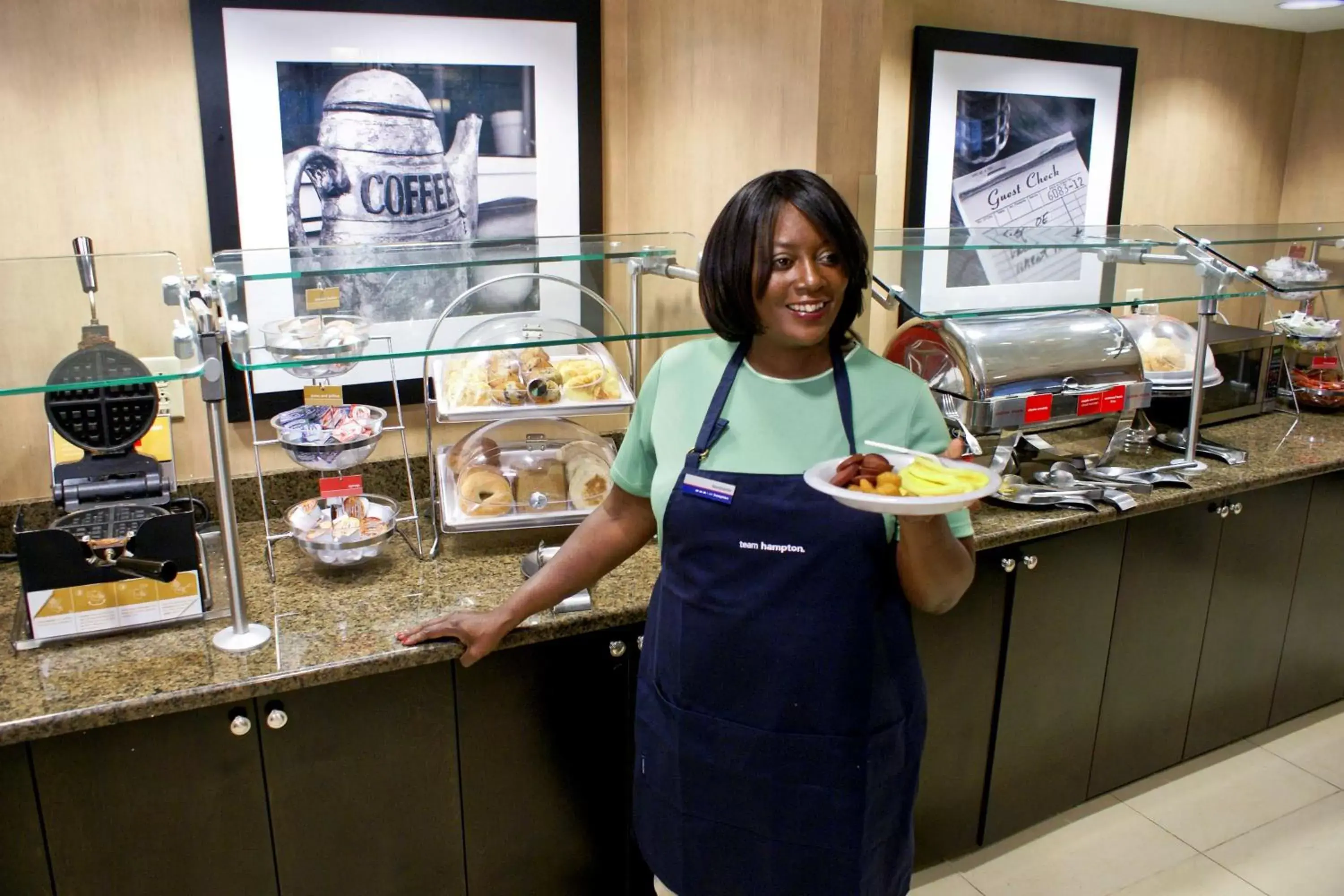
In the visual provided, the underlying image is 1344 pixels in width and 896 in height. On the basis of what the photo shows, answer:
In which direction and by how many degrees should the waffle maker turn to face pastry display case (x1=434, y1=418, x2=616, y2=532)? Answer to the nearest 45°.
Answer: approximately 90° to its left

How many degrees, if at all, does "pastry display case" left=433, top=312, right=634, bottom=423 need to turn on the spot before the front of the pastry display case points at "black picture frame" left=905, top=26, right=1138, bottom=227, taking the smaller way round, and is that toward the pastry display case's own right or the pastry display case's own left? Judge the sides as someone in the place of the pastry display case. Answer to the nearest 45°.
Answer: approximately 135° to the pastry display case's own left

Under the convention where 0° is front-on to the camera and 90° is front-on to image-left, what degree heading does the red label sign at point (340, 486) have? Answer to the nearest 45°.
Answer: approximately 0°

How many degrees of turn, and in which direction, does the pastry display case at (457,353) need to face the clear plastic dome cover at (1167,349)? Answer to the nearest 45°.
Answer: approximately 90° to its left
